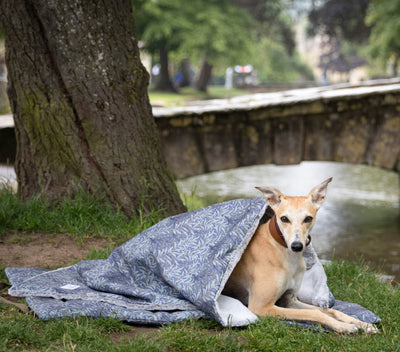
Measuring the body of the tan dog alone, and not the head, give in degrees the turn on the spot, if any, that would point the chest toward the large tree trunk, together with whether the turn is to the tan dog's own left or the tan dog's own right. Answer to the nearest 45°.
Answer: approximately 180°

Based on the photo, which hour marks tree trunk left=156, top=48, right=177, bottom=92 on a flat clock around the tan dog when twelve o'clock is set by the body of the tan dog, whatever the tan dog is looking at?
The tree trunk is roughly at 7 o'clock from the tan dog.

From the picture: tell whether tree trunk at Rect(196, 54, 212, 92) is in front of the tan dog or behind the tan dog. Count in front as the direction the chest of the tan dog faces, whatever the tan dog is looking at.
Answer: behind

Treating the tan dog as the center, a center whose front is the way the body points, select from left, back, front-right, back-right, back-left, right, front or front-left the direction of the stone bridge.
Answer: back-left

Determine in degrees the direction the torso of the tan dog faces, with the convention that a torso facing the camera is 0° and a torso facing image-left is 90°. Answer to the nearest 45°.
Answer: approximately 315°
